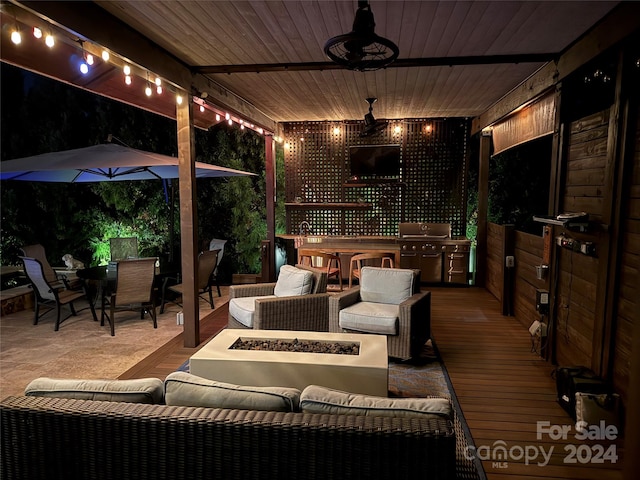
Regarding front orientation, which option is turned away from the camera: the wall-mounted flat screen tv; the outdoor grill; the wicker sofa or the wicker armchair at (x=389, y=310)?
the wicker sofa

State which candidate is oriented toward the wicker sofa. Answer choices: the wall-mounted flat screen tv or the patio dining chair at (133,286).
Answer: the wall-mounted flat screen tv

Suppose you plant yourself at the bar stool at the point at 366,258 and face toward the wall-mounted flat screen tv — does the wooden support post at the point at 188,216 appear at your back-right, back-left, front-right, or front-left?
back-left

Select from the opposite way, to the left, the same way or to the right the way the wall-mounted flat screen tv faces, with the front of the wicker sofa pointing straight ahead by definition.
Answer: the opposite way

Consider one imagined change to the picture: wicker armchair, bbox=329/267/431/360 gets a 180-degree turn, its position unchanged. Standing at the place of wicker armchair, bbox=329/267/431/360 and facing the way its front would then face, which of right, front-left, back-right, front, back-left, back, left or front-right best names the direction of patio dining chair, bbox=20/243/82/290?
back-left

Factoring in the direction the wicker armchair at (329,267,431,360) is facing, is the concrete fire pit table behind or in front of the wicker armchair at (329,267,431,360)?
in front

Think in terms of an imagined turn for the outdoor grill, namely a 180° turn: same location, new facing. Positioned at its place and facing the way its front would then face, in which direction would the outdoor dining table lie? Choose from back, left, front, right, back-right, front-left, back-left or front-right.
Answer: back-left

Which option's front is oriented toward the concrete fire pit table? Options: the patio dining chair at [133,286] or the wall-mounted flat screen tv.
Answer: the wall-mounted flat screen tv

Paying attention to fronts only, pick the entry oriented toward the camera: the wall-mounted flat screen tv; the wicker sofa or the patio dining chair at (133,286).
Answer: the wall-mounted flat screen tv

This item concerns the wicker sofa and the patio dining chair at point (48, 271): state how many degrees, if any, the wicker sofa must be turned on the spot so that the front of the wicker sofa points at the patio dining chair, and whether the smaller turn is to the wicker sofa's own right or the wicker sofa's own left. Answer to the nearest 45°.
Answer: approximately 45° to the wicker sofa's own left

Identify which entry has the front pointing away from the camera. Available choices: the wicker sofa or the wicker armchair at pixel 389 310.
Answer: the wicker sofa

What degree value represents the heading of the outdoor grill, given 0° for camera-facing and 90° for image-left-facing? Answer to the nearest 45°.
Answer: approximately 0°

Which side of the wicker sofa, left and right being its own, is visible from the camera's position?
back

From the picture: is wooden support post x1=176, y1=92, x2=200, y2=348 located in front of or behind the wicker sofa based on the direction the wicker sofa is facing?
in front

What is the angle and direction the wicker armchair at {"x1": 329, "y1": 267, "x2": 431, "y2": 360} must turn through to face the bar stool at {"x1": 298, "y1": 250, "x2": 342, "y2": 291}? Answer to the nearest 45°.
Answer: approximately 90° to its right
